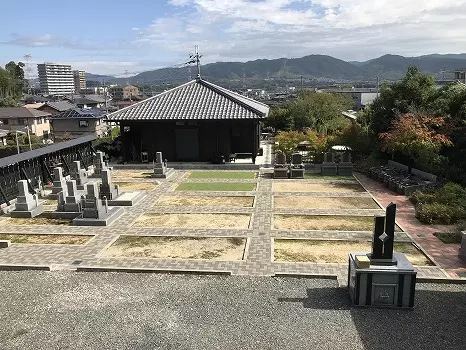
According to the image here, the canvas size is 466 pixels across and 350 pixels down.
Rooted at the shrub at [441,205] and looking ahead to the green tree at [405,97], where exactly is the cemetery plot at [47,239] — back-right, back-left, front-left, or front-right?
back-left

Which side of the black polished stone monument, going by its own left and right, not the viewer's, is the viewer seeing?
front

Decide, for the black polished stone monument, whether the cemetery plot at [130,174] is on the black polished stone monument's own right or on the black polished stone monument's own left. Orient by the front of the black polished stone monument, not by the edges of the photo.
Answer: on the black polished stone monument's own right

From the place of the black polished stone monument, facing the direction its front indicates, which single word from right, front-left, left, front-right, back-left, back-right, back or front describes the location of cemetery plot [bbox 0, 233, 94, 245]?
right

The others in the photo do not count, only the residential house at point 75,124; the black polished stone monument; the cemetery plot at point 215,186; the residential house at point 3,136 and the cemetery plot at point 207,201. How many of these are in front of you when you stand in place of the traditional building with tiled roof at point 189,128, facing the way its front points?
3

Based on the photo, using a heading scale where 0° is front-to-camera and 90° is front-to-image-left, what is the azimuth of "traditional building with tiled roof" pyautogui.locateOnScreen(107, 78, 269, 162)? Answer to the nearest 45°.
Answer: approximately 0°

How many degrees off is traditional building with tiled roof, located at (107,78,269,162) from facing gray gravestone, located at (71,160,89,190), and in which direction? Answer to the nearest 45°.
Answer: approximately 45° to its right

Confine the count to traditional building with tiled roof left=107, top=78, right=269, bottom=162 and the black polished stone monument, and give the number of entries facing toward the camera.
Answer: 2

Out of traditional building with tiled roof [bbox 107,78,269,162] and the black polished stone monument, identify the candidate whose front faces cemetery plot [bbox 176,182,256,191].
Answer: the traditional building with tiled roof

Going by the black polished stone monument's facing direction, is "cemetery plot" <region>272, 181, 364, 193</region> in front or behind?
behind

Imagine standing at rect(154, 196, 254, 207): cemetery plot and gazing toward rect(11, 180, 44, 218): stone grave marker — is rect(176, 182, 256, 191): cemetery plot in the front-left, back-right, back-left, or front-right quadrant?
back-right

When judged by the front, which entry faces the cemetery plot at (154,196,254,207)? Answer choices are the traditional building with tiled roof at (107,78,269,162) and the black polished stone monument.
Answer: the traditional building with tiled roof

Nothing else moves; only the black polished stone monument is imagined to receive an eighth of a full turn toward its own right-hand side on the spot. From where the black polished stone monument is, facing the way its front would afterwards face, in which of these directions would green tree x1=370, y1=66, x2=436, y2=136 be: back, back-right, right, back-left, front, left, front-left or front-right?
back-right
